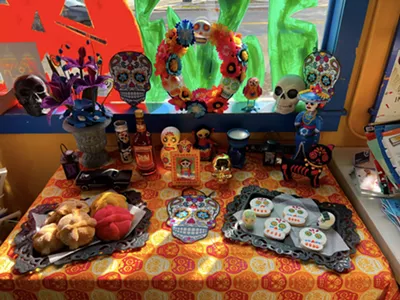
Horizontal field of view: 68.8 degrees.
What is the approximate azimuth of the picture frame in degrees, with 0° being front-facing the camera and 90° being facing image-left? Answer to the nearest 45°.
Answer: approximately 0°

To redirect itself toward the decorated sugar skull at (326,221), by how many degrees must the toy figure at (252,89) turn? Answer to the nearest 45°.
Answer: approximately 45° to its left

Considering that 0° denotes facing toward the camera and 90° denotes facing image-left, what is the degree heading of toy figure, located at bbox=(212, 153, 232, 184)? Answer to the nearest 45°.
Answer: approximately 0°
